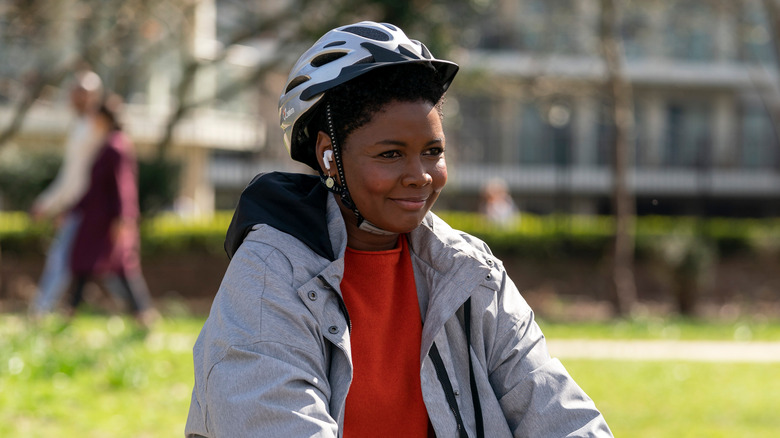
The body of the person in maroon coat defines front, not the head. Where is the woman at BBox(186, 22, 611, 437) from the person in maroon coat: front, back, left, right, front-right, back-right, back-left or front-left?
left

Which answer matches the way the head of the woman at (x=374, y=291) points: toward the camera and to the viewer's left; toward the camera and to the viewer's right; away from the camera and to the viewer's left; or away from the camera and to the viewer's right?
toward the camera and to the viewer's right

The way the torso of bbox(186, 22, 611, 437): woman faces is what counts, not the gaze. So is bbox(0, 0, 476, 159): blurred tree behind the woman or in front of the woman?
behind

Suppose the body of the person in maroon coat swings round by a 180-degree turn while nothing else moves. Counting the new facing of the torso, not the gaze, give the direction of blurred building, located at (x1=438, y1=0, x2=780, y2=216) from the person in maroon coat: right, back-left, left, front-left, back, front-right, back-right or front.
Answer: front-left

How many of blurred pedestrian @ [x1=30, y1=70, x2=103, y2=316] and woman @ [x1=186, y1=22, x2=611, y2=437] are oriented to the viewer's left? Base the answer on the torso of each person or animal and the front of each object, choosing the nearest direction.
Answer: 1

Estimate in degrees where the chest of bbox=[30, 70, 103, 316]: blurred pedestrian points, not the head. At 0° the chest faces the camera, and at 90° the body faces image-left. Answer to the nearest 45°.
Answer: approximately 90°

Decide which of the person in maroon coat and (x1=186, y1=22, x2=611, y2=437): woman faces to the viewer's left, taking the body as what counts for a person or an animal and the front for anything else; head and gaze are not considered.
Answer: the person in maroon coat

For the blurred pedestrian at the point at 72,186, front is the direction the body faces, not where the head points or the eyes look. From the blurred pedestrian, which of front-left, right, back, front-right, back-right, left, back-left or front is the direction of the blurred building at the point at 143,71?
right

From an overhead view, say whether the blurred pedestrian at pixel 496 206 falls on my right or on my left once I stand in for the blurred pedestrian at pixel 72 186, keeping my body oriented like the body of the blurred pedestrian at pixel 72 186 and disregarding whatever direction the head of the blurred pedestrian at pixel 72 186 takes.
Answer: on my right

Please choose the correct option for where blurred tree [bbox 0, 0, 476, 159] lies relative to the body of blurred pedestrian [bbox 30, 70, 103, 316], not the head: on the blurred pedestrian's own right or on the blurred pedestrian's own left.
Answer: on the blurred pedestrian's own right

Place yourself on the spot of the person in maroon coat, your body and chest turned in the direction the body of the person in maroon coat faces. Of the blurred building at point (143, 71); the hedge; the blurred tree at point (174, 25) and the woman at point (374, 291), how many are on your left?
1

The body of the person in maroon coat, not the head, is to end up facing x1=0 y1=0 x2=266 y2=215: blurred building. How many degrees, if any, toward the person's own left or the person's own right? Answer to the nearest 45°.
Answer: approximately 90° to the person's own right

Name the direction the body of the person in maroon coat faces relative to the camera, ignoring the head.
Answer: to the viewer's left

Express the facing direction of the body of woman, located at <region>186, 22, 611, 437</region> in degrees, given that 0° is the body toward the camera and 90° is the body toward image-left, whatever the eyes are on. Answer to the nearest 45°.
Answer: approximately 315°

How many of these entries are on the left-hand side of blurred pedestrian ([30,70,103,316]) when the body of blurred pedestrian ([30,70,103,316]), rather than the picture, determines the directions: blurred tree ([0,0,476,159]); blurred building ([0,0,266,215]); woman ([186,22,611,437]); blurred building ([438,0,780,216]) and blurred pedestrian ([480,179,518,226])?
1

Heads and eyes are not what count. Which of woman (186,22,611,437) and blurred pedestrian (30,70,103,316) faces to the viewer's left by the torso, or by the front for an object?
the blurred pedestrian

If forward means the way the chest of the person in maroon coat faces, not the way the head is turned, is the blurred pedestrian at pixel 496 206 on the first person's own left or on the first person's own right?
on the first person's own right
